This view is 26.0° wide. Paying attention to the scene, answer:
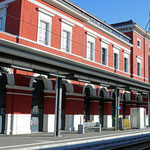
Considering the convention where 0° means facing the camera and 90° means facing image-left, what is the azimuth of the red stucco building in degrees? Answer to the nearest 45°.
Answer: approximately 315°
